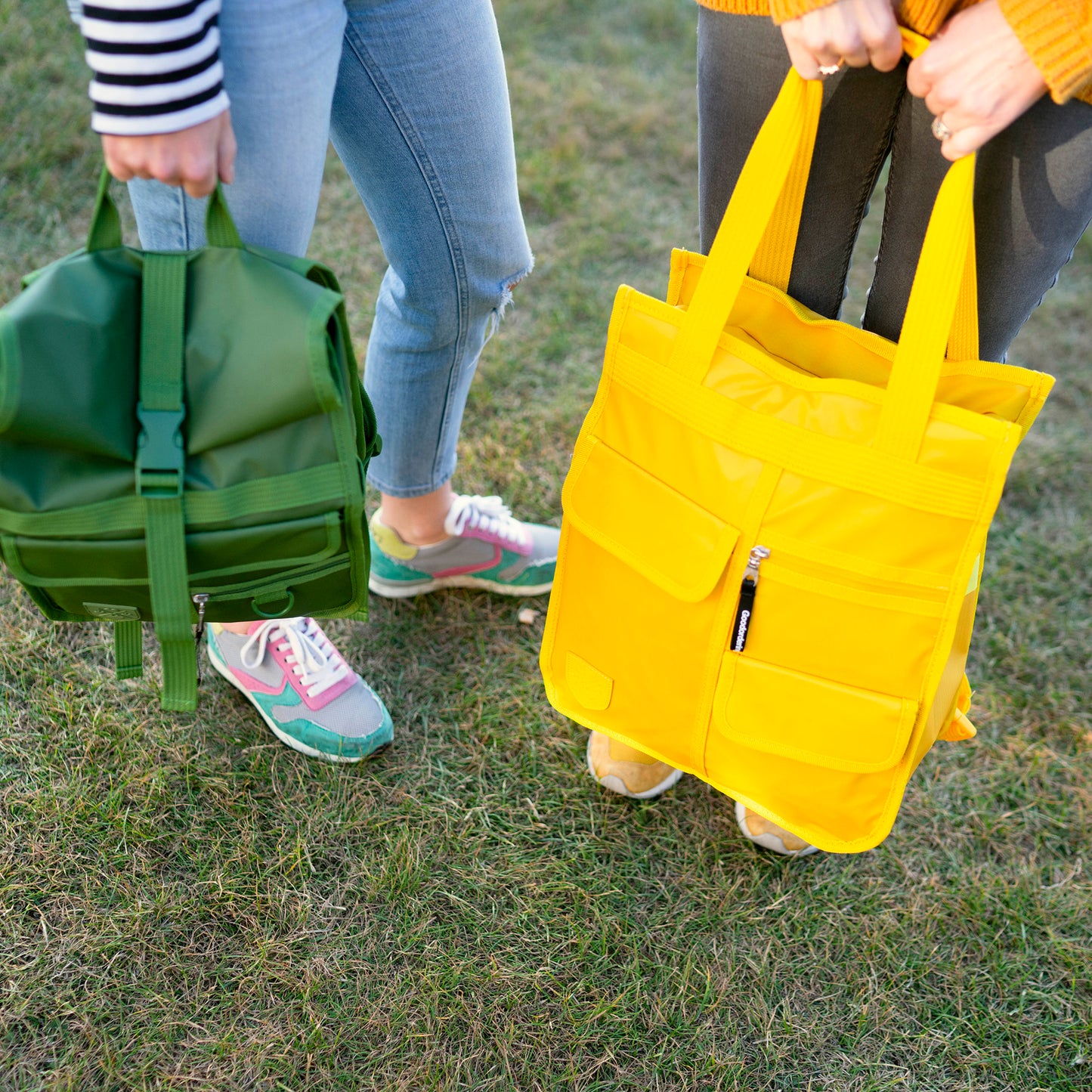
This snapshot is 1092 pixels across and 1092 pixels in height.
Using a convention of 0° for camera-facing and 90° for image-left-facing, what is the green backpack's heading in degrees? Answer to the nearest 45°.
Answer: approximately 0°

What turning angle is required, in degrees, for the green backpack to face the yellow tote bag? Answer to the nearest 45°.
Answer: approximately 90° to its left
